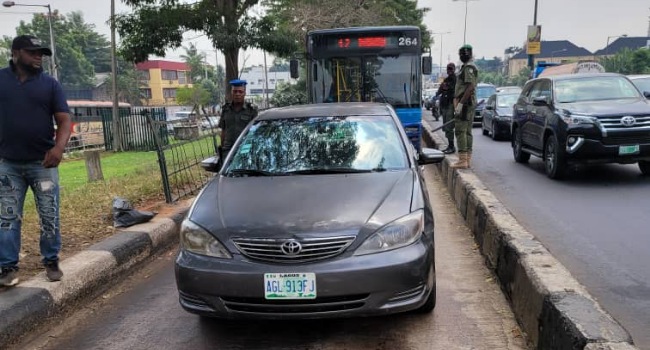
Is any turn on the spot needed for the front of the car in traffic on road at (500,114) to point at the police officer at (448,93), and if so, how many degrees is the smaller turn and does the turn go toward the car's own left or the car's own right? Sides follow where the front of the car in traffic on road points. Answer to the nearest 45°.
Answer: approximately 45° to the car's own right

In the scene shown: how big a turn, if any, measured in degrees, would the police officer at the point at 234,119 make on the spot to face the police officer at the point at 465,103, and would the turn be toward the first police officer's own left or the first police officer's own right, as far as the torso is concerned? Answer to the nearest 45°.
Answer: approximately 90° to the first police officer's own left

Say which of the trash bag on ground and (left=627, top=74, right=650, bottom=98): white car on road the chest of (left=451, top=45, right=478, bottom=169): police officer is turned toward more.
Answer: the trash bag on ground

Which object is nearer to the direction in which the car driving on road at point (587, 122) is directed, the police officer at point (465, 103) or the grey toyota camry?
the grey toyota camry

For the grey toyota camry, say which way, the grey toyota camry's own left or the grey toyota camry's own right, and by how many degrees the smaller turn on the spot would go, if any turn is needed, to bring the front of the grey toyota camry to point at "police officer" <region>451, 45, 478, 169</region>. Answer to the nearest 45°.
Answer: approximately 135° to the grey toyota camry's own left
